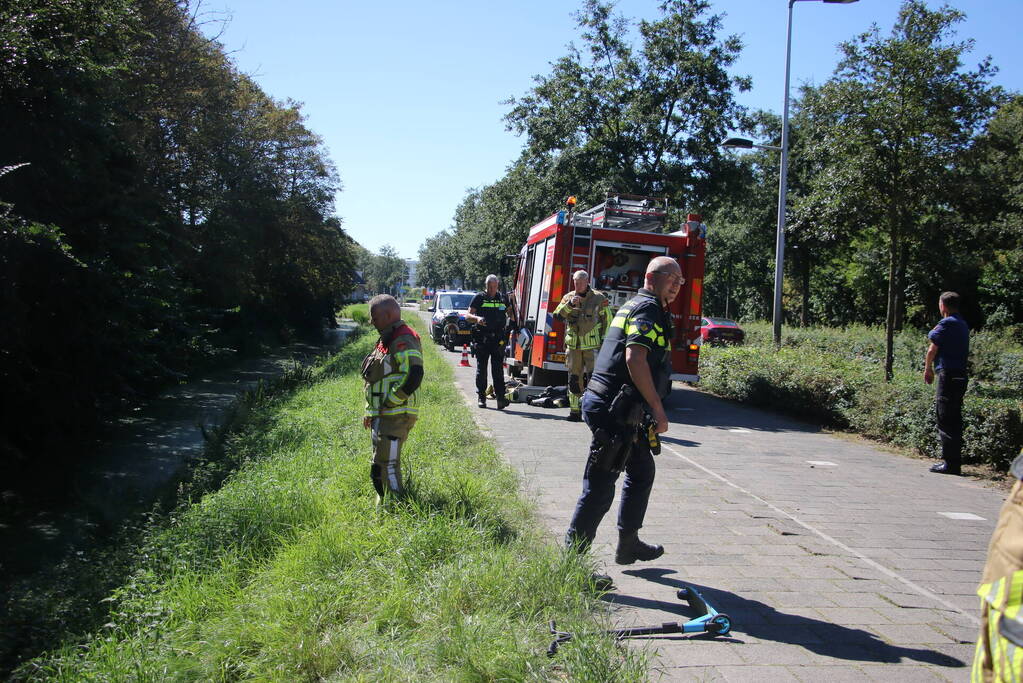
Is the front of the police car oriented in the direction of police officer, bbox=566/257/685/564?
yes

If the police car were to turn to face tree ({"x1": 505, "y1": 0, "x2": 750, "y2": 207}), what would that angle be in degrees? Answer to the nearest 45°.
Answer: approximately 45° to its left

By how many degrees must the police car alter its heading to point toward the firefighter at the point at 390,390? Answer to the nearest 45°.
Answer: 0° — it already faces them

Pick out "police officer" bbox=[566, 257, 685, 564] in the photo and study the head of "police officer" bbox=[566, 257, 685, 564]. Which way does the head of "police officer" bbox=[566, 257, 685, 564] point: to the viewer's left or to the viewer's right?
to the viewer's right

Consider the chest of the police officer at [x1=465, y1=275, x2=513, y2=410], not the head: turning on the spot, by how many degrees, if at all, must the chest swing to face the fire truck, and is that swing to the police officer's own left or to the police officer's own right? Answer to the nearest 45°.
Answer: approximately 135° to the police officer's own left
